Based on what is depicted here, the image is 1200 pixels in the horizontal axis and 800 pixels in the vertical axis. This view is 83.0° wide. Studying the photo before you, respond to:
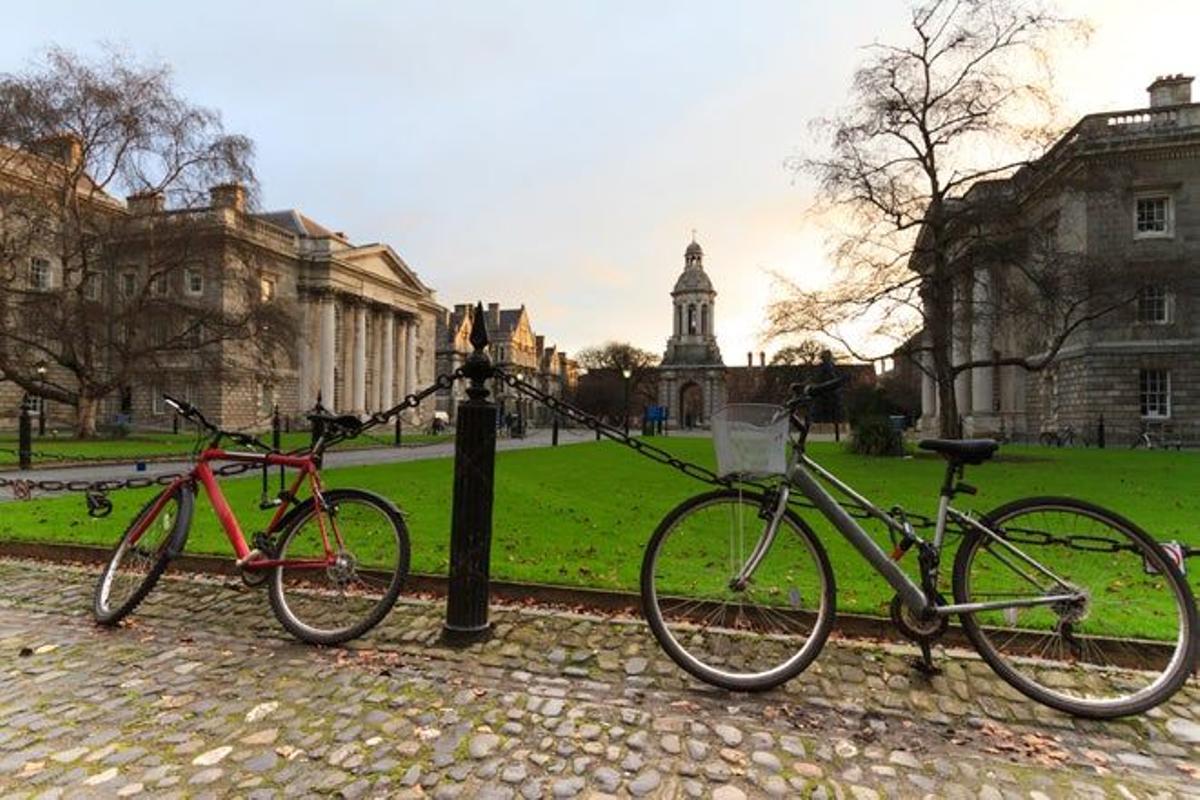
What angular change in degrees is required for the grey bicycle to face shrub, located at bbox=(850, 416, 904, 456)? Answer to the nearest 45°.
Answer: approximately 90° to its right

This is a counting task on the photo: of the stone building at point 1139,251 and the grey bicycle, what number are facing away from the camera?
0

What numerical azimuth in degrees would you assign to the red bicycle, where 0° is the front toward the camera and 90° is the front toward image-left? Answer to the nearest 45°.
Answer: approximately 135°

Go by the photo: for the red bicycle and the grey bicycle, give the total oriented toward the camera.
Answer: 0

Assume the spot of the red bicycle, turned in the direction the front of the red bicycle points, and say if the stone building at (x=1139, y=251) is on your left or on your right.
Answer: on your right

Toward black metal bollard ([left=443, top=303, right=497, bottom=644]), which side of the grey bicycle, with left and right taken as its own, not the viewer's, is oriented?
front

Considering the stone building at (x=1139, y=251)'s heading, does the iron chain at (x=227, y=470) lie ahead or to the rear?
ahead

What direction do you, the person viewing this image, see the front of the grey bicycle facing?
facing to the left of the viewer

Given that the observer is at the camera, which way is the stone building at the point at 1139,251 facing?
facing the viewer and to the left of the viewer

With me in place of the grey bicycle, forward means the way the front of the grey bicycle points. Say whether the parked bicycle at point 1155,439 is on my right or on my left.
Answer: on my right

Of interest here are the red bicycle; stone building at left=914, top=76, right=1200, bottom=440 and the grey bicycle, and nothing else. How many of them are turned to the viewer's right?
0

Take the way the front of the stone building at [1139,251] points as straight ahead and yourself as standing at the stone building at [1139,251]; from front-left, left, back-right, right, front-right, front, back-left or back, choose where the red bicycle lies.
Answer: front-left

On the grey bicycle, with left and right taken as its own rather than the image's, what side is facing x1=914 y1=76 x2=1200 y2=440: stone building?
right

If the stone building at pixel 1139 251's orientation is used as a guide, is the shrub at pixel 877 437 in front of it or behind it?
in front

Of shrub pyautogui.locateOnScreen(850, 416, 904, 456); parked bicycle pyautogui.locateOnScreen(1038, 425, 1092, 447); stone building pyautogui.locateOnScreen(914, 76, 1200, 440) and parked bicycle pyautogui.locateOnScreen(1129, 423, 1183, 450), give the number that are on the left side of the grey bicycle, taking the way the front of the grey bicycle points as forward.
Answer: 0

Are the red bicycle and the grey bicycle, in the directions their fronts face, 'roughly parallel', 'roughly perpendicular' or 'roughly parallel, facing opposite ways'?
roughly parallel

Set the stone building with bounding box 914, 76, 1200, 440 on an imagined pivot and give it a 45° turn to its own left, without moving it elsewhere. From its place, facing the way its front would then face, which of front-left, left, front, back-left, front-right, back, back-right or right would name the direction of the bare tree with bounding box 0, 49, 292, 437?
front-right

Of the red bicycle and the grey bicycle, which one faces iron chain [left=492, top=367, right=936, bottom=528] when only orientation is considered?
the grey bicycle
